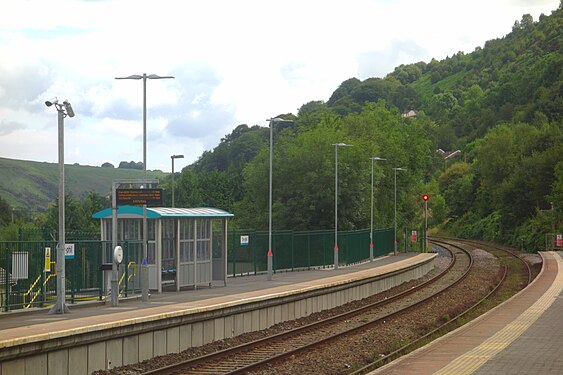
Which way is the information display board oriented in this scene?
toward the camera

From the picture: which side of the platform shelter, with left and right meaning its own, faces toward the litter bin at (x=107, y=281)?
right

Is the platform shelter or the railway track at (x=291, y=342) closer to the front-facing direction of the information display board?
the railway track

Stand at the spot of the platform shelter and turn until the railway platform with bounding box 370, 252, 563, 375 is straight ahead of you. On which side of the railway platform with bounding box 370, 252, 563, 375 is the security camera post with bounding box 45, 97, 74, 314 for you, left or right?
right

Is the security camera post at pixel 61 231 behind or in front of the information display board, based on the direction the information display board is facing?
in front

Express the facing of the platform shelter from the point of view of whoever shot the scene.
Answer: facing the viewer and to the right of the viewer

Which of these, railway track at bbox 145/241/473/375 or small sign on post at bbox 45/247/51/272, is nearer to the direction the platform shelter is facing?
the railway track

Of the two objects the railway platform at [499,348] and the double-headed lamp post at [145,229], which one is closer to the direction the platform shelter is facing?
the railway platform

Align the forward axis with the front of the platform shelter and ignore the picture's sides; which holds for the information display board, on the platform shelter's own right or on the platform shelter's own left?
on the platform shelter's own right
